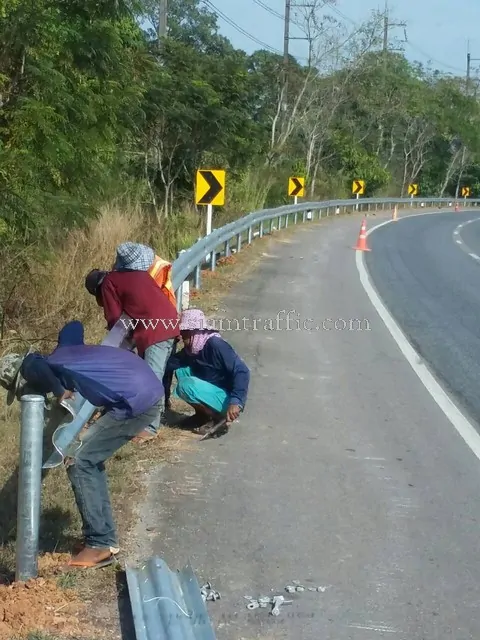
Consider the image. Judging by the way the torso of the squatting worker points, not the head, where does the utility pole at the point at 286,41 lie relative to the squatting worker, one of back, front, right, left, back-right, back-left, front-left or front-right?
back-right

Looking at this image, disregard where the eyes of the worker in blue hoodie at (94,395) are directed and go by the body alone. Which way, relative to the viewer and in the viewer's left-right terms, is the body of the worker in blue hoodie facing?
facing to the left of the viewer

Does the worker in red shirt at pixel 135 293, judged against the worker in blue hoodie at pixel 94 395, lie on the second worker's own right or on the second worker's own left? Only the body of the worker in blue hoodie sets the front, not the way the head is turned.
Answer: on the second worker's own right

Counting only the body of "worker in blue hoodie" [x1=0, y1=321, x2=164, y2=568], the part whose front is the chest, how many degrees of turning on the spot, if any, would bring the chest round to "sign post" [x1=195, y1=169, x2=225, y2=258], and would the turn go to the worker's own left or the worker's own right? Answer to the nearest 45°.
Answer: approximately 90° to the worker's own right

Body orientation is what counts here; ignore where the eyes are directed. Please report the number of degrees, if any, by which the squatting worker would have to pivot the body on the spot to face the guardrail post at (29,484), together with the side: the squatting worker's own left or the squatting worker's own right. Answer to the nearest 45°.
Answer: approximately 45° to the squatting worker's own left

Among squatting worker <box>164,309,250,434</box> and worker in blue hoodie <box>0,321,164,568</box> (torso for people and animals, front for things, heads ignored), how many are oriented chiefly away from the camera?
0

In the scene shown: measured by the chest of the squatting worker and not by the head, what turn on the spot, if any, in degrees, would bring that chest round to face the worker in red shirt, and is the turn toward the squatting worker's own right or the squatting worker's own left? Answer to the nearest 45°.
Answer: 0° — they already face them

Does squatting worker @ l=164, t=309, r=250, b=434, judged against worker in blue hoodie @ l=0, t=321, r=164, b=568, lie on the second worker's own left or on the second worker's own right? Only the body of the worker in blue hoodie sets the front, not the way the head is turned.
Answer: on the second worker's own right

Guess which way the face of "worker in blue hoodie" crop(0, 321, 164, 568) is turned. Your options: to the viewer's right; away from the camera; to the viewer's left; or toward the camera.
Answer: to the viewer's left
